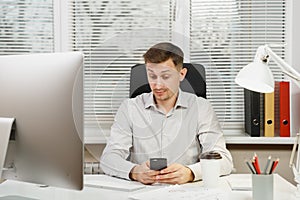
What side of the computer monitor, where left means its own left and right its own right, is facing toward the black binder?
front

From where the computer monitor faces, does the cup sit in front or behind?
in front

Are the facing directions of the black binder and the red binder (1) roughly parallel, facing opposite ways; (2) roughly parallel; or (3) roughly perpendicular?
roughly parallel

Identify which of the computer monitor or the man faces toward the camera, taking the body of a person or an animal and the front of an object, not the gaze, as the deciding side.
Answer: the man

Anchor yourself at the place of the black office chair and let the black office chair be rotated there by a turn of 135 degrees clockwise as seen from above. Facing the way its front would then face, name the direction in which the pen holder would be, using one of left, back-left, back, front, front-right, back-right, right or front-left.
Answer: back

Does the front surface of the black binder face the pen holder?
yes

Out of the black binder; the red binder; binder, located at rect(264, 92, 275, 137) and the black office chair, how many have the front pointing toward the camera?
4

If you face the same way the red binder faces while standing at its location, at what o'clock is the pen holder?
The pen holder is roughly at 12 o'clock from the red binder.

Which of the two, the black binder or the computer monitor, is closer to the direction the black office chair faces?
the computer monitor

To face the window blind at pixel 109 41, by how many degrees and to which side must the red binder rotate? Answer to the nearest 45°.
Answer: approximately 45° to its right

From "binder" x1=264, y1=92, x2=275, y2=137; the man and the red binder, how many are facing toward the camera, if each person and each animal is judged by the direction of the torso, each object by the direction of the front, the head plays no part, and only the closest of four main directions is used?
3

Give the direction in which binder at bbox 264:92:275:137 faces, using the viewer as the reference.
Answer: facing the viewer

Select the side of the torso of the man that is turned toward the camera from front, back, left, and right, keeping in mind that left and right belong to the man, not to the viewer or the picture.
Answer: front

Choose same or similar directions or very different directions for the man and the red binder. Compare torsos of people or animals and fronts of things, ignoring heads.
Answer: same or similar directions

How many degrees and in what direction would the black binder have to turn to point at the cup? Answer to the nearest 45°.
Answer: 0° — it already faces it

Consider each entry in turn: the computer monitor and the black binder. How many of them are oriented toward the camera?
1

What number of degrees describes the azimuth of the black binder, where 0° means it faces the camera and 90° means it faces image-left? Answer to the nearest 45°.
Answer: approximately 0°

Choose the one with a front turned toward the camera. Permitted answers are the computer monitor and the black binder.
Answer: the black binder

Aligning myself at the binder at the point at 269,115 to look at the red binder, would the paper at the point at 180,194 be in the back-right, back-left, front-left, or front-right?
back-right
